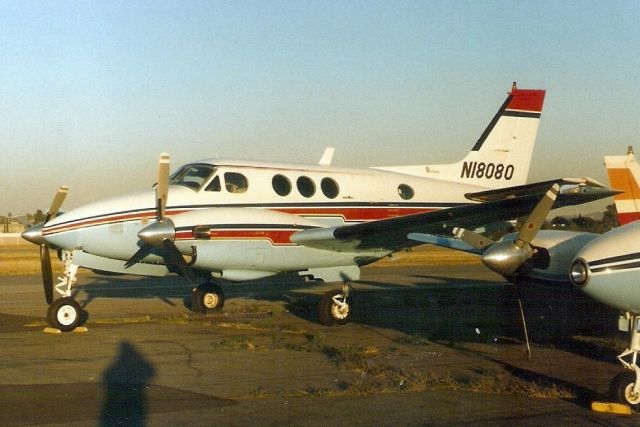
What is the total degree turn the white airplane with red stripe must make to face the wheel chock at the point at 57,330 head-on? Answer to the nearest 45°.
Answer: approximately 45° to its right

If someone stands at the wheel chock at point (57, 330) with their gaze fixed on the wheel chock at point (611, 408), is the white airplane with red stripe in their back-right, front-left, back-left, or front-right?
front-left

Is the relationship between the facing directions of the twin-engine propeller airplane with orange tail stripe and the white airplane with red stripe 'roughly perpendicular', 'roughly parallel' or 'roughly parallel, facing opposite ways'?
roughly parallel

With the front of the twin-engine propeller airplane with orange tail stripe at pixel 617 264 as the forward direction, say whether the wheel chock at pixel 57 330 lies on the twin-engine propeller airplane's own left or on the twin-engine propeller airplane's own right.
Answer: on the twin-engine propeller airplane's own right

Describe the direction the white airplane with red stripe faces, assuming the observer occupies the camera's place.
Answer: facing the viewer and to the left of the viewer

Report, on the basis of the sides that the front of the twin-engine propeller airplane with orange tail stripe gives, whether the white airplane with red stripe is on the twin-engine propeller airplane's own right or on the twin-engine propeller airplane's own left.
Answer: on the twin-engine propeller airplane's own right

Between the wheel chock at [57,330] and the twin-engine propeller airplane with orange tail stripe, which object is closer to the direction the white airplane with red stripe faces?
the wheel chock

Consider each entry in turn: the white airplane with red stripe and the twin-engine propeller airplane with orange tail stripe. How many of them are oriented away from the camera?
0
